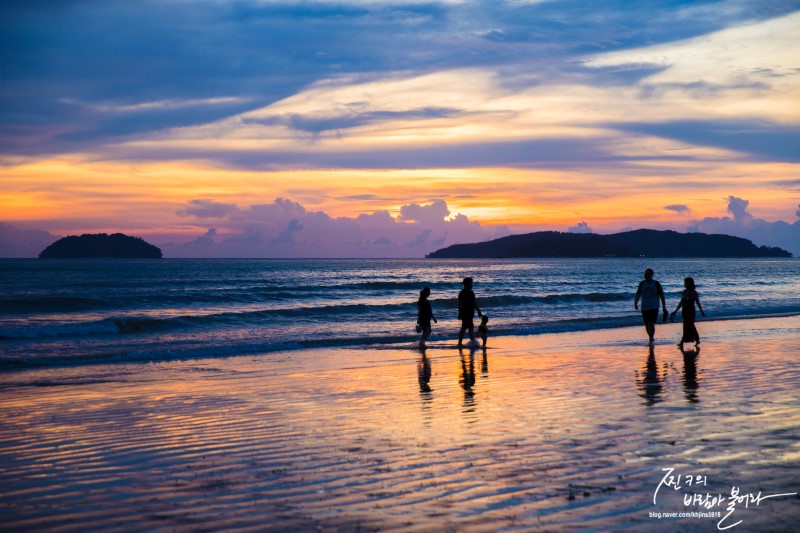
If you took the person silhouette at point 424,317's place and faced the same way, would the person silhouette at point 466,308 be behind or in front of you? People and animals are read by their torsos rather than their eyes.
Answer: in front

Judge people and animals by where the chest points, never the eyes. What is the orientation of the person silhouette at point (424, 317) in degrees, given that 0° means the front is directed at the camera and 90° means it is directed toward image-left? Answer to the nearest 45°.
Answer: approximately 270°

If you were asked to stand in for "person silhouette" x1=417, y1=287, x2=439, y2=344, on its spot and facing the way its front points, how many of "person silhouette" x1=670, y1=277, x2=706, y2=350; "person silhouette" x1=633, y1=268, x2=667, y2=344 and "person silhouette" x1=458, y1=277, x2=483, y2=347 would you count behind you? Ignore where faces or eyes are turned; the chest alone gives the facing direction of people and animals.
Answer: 0

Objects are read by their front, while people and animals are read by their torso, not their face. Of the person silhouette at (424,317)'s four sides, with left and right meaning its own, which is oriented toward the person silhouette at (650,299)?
front
